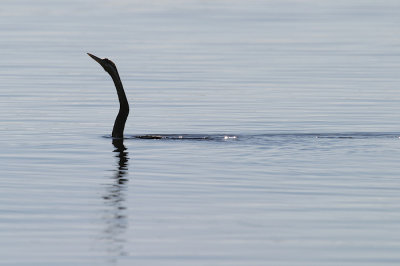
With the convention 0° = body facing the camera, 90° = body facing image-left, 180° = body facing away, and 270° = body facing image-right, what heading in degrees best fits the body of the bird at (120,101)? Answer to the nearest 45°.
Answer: approximately 90°
